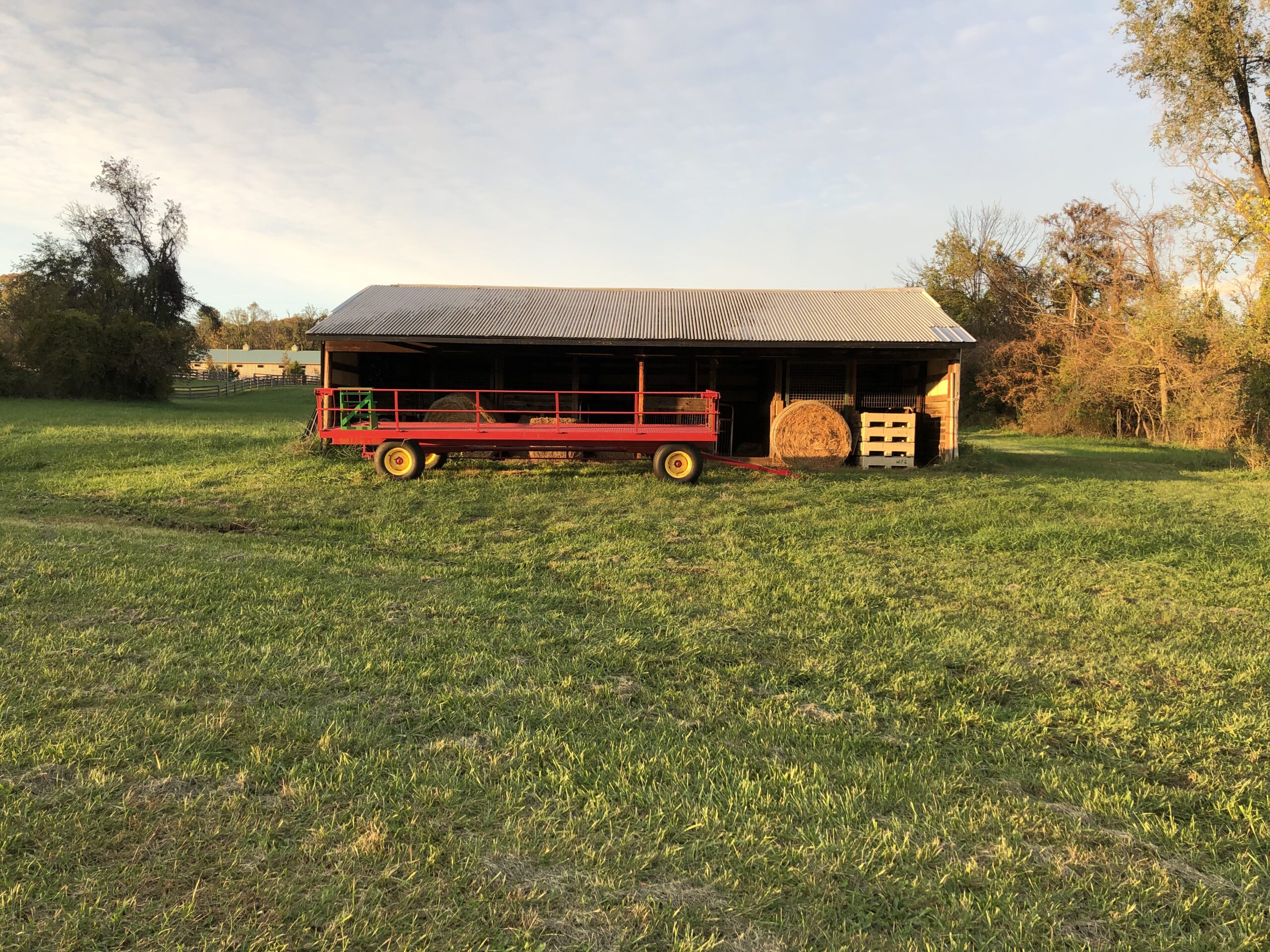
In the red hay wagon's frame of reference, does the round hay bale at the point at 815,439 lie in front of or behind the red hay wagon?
in front

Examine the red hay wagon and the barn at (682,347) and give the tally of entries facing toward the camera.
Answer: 1

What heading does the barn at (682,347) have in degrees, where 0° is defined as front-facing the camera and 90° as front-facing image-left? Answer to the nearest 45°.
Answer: approximately 0°

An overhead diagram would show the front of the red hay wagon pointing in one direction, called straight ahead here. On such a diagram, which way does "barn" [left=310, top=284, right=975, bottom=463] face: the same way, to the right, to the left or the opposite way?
to the right

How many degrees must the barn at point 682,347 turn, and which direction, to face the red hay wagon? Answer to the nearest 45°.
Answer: approximately 45° to its right

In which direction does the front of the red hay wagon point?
to the viewer's right
